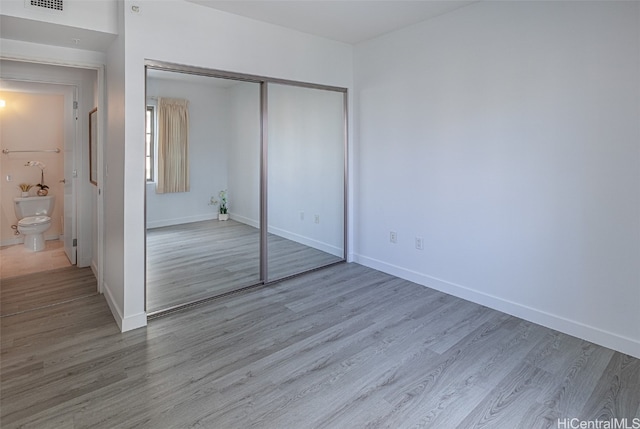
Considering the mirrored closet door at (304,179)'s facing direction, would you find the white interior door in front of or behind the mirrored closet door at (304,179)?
behind

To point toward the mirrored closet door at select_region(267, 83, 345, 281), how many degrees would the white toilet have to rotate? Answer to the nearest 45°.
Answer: approximately 45° to its left

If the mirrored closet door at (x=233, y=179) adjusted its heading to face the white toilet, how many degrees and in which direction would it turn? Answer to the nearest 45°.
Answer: approximately 180°

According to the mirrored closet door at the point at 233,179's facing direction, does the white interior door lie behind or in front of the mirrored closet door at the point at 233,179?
behind

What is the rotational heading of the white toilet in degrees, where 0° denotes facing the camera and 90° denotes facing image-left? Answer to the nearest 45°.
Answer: approximately 0°

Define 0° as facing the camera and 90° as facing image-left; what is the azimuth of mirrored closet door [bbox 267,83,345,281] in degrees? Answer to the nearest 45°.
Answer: approximately 315°
